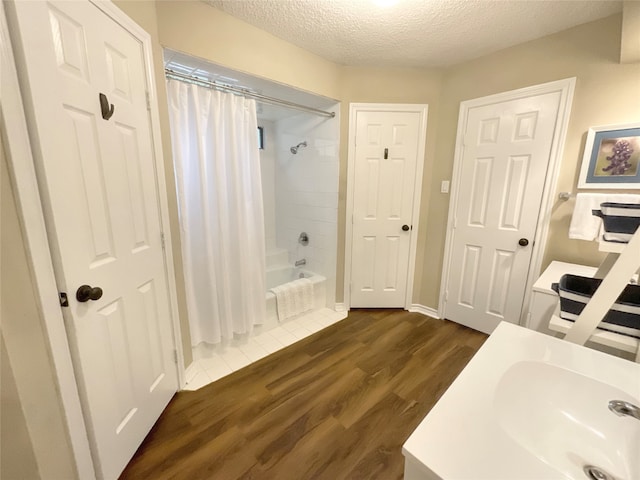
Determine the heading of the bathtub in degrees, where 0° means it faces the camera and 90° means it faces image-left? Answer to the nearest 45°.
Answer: approximately 315°

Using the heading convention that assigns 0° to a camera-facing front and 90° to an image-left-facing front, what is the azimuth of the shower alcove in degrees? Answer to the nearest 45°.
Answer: approximately 315°

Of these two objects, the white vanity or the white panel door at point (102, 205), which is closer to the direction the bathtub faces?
the white vanity
